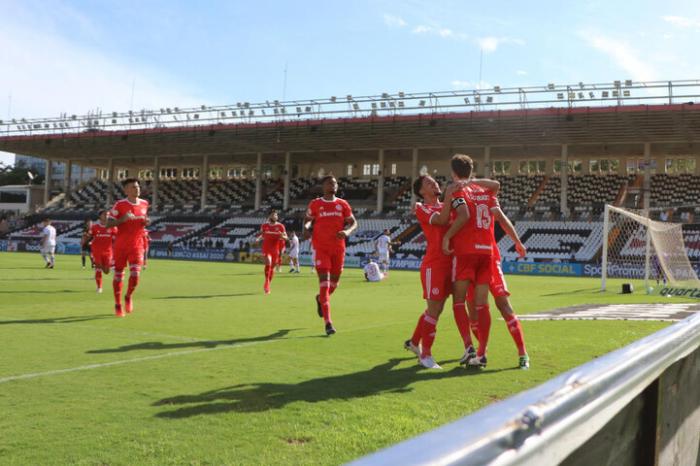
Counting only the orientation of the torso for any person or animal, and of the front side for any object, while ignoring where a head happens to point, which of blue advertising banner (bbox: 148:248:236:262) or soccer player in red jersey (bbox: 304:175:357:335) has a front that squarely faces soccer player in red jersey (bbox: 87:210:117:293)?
the blue advertising banner

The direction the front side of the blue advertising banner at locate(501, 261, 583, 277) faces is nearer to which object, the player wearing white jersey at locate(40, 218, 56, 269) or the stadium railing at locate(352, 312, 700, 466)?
the stadium railing

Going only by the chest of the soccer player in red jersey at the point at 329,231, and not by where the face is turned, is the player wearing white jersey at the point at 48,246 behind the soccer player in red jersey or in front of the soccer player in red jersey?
behind

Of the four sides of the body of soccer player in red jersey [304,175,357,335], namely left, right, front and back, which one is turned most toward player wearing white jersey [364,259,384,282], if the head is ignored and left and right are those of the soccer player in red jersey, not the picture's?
back

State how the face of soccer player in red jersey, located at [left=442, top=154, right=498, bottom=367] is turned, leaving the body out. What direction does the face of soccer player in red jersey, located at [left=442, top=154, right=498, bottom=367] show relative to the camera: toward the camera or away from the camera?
away from the camera

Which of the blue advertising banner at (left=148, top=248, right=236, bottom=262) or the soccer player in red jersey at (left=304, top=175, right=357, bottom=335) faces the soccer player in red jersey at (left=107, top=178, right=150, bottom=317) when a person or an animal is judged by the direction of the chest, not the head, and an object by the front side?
the blue advertising banner

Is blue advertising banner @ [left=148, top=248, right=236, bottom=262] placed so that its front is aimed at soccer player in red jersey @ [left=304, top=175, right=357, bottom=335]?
yes

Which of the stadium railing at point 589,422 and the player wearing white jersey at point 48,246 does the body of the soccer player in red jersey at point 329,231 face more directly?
the stadium railing

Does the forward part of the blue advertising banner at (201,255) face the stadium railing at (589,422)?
yes
